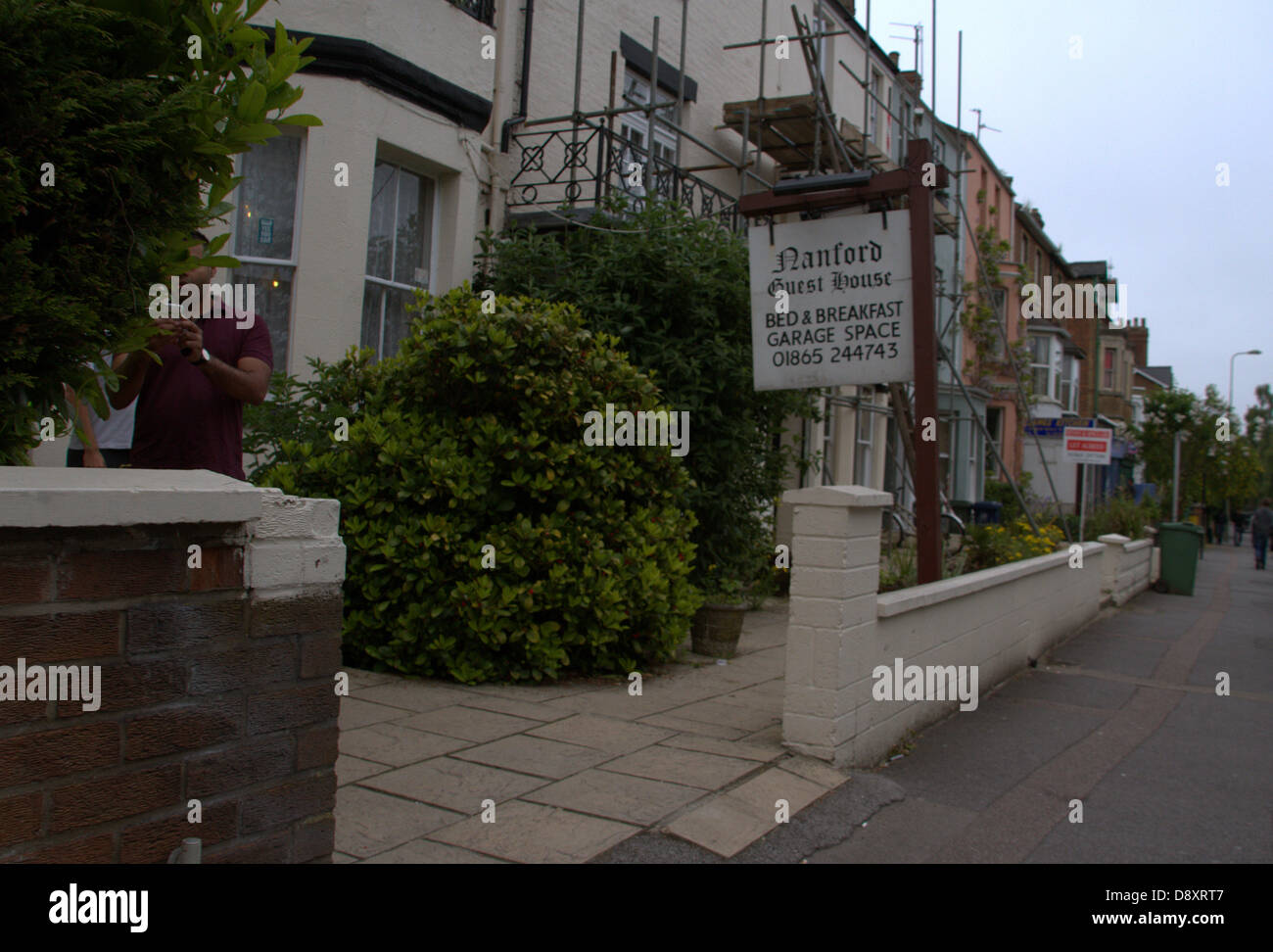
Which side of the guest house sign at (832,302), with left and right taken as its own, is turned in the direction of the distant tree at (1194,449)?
back

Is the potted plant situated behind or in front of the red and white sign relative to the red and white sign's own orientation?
in front

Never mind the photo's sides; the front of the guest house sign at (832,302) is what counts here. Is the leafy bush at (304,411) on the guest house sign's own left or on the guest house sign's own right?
on the guest house sign's own right

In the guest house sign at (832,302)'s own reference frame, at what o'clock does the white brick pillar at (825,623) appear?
The white brick pillar is roughly at 12 o'clock from the guest house sign.

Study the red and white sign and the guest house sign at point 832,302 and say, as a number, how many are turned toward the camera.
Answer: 2

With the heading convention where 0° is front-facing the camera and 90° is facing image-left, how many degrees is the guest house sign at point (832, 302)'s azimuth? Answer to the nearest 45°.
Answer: approximately 0°

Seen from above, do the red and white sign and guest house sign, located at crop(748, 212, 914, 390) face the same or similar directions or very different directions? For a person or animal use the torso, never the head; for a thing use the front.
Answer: same or similar directions

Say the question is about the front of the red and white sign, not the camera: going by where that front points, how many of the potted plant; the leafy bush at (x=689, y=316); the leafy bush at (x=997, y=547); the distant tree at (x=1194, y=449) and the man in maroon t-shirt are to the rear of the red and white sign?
1

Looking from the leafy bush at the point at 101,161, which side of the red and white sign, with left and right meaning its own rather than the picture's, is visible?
front

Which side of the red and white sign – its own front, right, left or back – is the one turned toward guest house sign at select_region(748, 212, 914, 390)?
front

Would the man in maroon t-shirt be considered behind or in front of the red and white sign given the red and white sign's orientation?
in front

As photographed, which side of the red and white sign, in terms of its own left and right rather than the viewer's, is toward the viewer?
front

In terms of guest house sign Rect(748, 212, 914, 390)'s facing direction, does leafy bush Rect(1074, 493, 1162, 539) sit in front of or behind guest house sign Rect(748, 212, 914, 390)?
behind
